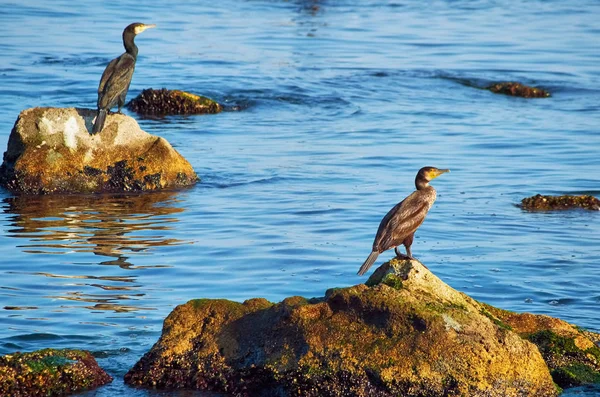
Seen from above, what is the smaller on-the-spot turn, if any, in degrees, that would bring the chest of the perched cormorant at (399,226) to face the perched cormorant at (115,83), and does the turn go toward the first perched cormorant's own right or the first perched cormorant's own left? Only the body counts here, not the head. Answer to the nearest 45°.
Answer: approximately 135° to the first perched cormorant's own left

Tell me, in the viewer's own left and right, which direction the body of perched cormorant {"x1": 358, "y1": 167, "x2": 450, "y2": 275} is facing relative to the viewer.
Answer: facing to the right of the viewer

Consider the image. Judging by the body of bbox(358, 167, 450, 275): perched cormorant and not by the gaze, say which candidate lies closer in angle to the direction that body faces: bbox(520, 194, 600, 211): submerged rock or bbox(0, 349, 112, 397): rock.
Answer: the submerged rock

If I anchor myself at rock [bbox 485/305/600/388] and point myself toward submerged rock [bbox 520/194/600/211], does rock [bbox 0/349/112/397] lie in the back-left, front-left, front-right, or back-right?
back-left

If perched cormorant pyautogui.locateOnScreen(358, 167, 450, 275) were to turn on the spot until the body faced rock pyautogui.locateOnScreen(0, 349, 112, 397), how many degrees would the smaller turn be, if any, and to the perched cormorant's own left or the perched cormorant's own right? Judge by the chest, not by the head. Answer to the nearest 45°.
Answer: approximately 135° to the perched cormorant's own right

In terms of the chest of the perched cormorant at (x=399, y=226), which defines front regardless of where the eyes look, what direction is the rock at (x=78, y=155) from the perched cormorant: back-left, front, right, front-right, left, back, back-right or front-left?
back-left

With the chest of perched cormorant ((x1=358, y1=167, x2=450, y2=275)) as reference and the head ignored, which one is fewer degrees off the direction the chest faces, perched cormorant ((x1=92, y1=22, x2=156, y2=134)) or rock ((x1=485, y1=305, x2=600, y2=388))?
the rock

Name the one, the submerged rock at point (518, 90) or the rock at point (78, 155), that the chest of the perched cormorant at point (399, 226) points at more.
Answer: the submerged rock
